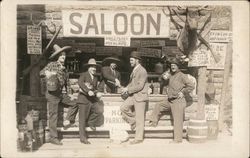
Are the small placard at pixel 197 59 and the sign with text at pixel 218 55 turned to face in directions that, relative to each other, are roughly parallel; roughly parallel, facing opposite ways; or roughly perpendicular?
roughly parallel

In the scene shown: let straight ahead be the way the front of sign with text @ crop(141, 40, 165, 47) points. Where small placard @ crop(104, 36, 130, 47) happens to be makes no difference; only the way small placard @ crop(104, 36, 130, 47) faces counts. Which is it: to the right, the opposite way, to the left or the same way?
the same way

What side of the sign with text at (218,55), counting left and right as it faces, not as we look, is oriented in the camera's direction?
front

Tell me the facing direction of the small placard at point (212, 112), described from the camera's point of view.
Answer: facing the viewer

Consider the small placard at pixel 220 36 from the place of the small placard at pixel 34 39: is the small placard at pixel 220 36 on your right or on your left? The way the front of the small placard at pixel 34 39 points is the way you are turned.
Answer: on your left

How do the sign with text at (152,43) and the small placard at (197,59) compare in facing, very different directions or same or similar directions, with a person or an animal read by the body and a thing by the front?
same or similar directions

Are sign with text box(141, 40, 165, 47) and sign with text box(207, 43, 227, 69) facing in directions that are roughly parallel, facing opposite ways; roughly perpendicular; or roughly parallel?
roughly parallel

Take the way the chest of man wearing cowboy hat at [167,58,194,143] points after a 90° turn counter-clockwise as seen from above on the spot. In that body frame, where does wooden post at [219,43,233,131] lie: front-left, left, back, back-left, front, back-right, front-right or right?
front-left

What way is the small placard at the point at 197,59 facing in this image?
toward the camera

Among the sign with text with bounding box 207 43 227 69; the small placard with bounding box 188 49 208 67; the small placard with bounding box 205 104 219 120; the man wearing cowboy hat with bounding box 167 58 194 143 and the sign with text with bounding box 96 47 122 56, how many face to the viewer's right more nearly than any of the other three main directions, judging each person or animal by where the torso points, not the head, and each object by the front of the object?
0

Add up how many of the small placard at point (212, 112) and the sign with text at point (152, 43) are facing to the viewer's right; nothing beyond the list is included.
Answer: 0
